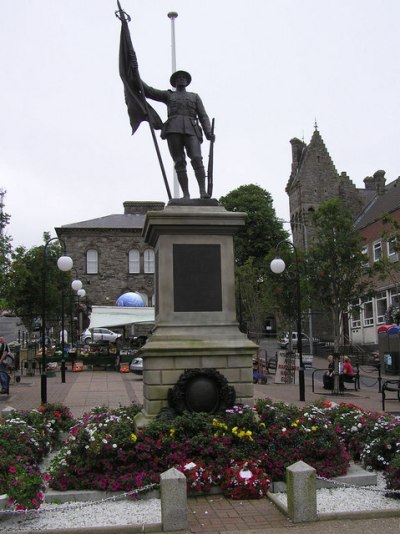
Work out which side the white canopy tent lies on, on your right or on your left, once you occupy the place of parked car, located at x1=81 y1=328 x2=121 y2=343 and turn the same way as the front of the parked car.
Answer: on your right

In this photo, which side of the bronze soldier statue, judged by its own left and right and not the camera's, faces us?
front

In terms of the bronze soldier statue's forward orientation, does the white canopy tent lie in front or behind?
behind

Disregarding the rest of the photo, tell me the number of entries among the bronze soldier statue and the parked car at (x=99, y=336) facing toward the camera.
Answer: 1
